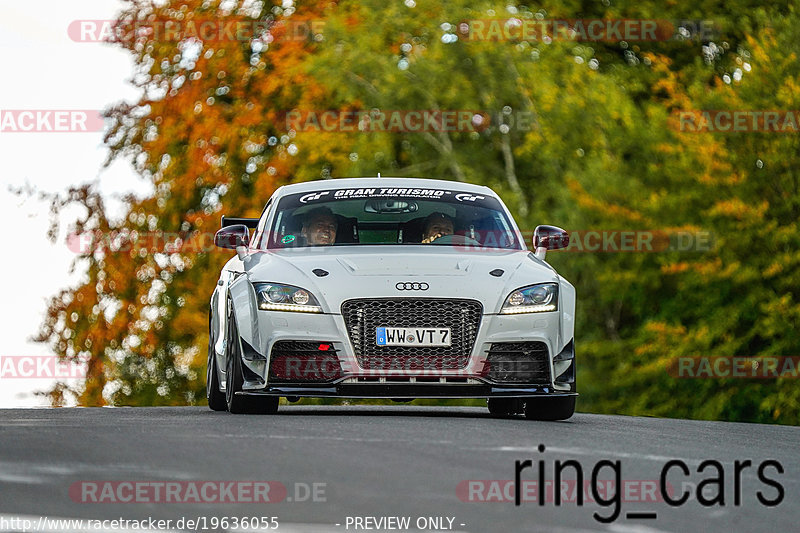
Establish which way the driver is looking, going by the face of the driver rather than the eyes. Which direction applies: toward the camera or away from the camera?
toward the camera

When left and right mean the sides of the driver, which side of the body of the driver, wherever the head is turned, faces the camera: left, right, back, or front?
front

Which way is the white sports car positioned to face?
toward the camera
